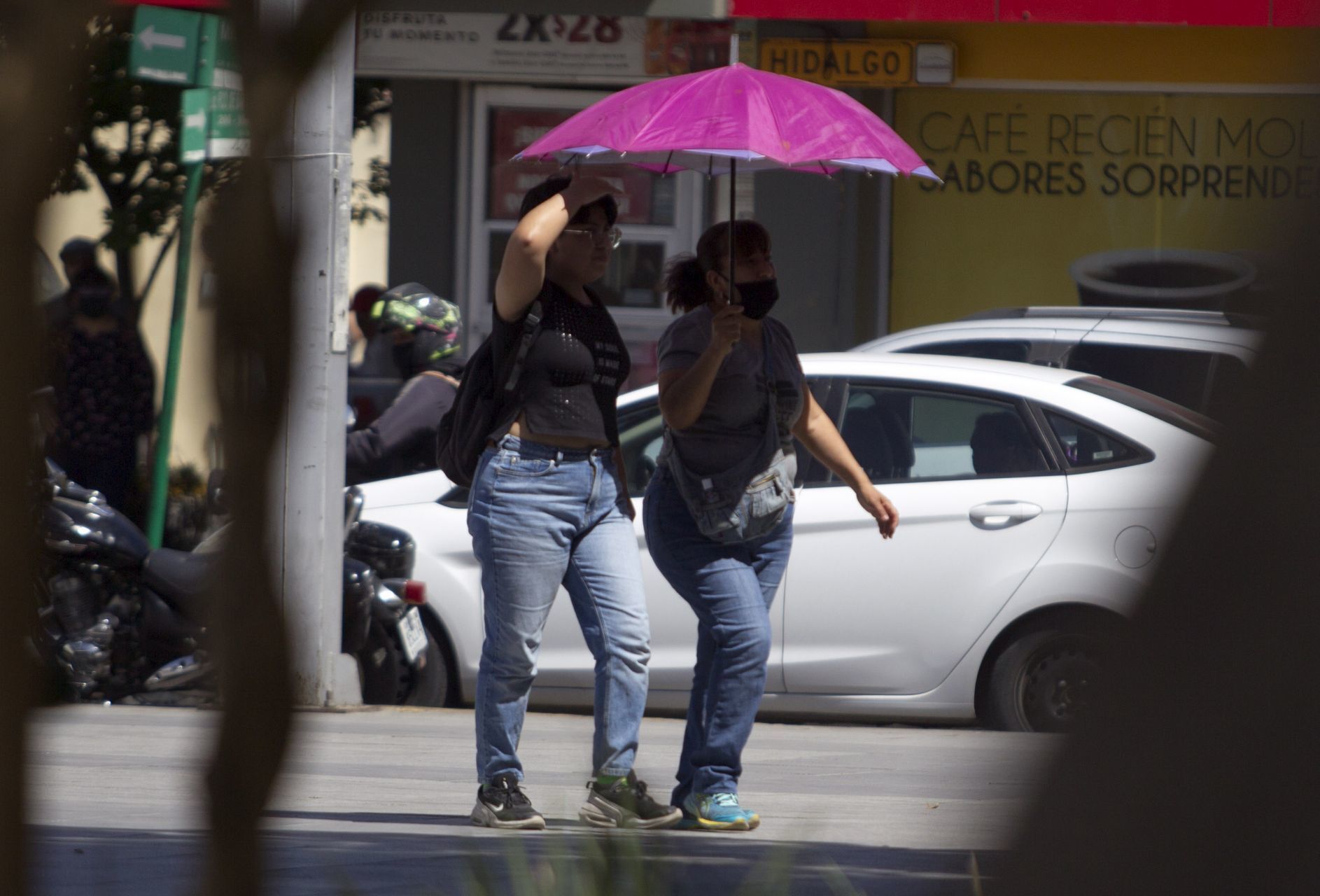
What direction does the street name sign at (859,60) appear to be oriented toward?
toward the camera

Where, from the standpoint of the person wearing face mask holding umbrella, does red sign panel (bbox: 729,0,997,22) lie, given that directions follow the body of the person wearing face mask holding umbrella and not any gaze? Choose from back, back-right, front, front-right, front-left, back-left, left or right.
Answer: back-left

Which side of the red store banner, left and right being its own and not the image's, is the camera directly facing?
front

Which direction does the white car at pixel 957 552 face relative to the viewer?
to the viewer's left

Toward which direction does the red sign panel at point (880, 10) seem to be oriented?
toward the camera

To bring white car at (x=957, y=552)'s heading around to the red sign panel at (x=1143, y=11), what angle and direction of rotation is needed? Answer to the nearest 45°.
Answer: approximately 90° to its right

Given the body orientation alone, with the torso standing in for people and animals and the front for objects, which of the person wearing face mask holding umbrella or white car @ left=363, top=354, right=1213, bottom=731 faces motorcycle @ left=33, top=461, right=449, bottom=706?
the white car

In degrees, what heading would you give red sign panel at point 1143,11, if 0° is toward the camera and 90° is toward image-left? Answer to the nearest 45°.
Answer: approximately 0°

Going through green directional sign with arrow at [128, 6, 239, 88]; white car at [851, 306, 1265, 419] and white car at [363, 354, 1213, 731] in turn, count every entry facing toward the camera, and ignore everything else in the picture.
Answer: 1

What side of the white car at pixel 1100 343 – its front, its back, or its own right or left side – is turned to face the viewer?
left

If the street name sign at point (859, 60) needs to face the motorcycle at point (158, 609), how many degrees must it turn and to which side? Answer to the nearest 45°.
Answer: approximately 45° to its right

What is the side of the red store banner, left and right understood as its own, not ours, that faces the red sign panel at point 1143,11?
left

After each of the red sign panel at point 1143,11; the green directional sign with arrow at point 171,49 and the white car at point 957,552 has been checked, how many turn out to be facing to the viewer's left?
1
